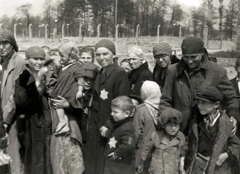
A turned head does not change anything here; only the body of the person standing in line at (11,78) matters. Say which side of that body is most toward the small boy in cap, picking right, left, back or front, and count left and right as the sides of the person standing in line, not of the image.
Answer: left

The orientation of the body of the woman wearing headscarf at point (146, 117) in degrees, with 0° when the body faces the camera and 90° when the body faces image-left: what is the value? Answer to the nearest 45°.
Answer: approximately 135°

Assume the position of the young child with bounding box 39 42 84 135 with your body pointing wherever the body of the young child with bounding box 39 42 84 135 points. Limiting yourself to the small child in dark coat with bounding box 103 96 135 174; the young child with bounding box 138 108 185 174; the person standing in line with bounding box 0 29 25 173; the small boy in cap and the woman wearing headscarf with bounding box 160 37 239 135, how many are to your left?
4

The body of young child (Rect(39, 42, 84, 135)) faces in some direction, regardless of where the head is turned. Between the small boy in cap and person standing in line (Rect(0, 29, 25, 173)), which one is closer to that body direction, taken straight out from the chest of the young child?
the person standing in line

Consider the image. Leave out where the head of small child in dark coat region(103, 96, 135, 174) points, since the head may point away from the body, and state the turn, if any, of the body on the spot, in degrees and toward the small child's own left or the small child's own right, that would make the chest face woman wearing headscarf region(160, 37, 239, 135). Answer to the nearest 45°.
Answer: approximately 135° to the small child's own left
